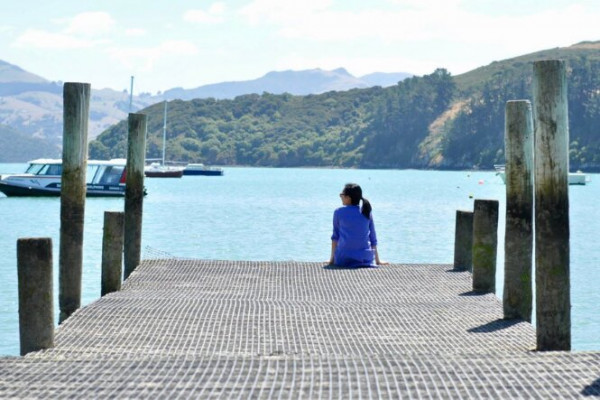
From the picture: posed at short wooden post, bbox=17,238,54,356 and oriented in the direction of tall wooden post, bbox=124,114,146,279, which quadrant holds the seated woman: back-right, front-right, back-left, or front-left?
front-right

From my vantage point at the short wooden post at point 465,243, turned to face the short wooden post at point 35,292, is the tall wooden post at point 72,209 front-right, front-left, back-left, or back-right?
front-right

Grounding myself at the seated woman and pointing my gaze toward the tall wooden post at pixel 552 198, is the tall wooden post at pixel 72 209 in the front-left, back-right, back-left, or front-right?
front-right

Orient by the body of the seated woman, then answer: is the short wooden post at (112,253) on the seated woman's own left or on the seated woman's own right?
on the seated woman's own left

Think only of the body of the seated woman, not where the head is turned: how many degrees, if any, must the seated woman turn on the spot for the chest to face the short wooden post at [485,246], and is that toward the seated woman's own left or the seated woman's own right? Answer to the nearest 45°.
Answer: approximately 135° to the seated woman's own right

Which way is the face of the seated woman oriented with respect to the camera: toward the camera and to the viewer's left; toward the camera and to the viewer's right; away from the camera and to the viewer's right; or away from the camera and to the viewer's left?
away from the camera and to the viewer's left

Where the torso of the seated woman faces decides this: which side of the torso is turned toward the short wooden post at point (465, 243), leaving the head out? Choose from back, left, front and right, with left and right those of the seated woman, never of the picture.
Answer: right

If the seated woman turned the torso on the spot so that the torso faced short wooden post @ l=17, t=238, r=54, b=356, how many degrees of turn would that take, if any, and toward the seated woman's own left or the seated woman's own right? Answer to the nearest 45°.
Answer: approximately 180°

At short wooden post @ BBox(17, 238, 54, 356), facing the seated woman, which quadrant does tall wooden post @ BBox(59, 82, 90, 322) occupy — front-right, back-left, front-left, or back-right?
front-left

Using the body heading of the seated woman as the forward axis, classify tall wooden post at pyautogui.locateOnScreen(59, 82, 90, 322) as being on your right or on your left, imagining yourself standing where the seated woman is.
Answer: on your left

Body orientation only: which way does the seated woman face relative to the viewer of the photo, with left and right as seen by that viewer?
facing away from the viewer
